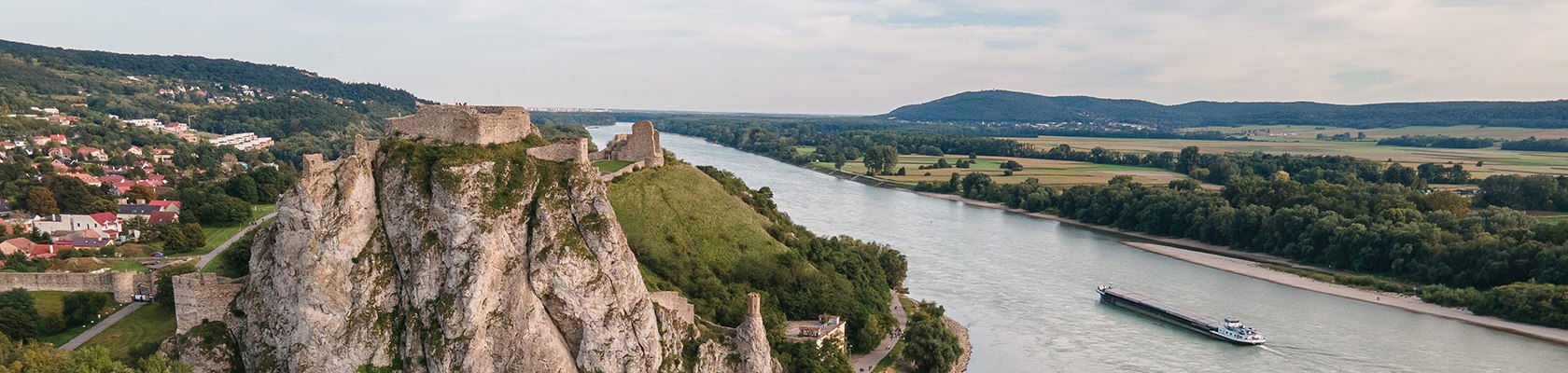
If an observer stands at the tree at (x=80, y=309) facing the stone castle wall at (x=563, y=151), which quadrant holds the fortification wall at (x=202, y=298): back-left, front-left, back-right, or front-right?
front-right

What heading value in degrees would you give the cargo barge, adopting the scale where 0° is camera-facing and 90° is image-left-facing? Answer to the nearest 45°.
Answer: approximately 135°

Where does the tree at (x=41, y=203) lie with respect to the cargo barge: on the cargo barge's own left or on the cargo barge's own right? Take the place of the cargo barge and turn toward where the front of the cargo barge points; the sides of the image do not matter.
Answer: on the cargo barge's own left

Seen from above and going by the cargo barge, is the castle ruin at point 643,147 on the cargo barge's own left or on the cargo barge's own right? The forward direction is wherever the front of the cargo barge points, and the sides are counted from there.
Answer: on the cargo barge's own left

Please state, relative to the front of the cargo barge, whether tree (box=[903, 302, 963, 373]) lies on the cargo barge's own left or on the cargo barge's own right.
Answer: on the cargo barge's own left

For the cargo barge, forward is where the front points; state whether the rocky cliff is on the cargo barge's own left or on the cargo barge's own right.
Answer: on the cargo barge's own left

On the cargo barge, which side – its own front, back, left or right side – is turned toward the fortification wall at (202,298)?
left

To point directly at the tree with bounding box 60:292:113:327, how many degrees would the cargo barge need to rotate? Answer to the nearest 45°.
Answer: approximately 90° to its left

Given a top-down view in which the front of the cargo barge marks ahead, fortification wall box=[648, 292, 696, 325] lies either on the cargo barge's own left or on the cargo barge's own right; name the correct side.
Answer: on the cargo barge's own left

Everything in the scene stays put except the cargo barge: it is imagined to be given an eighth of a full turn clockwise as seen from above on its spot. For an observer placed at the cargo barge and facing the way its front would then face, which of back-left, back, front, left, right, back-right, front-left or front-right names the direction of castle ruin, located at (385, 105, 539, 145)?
back-left
